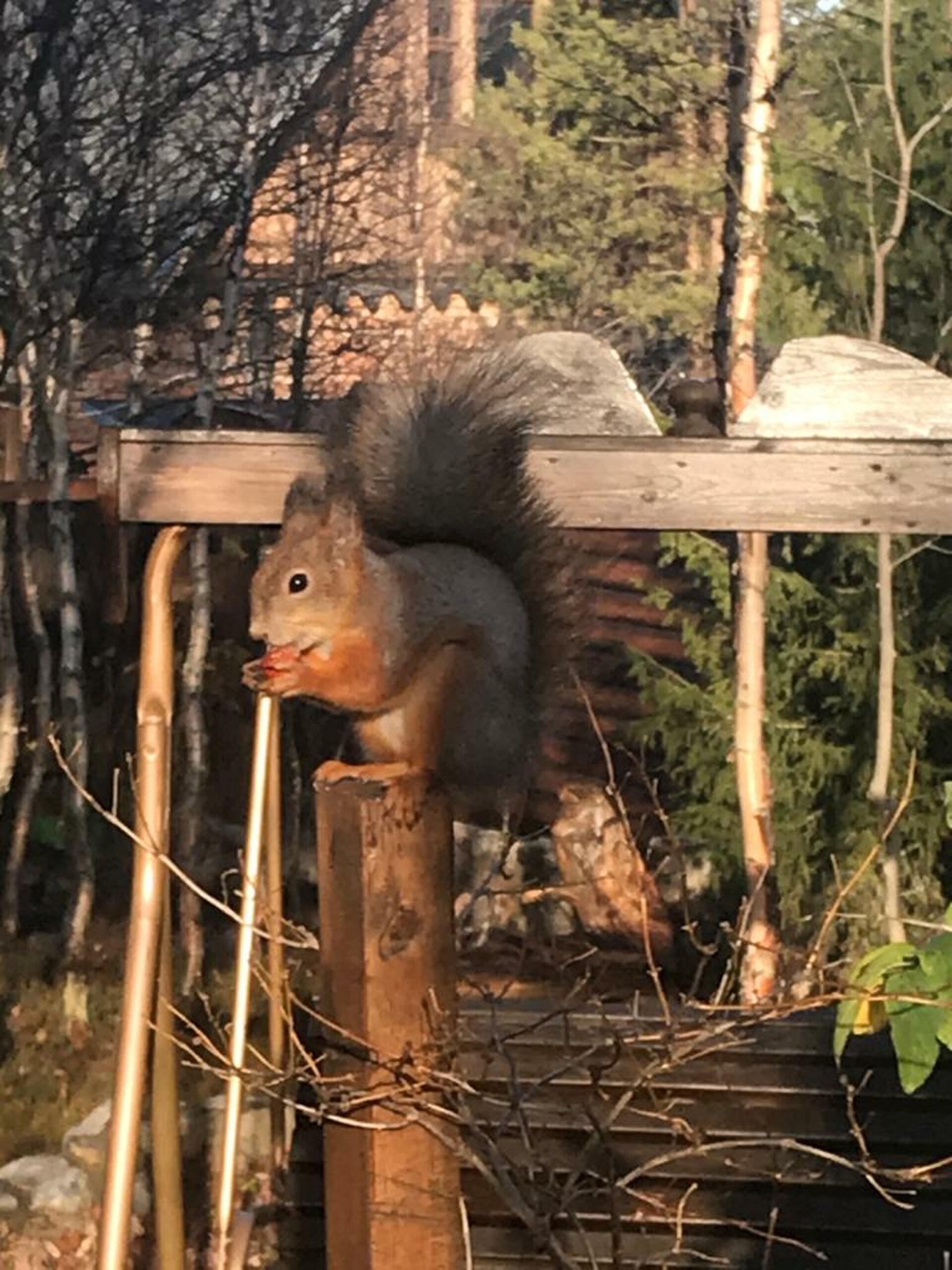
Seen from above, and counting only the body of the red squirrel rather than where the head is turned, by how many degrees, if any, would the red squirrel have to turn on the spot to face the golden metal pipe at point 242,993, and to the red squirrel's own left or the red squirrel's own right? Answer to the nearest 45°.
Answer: approximately 90° to the red squirrel's own right

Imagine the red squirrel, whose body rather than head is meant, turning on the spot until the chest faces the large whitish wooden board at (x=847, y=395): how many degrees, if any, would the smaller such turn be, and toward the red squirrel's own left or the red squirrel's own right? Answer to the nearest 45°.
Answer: approximately 135° to the red squirrel's own right

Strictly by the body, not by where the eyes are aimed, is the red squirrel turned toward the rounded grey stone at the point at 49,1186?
no

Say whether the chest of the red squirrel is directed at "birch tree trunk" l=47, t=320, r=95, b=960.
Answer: no

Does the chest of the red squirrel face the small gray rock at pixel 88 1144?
no

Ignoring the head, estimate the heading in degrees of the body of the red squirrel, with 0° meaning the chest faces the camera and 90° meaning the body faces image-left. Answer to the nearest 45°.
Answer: approximately 90°

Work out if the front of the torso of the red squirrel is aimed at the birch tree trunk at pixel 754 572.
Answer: no
